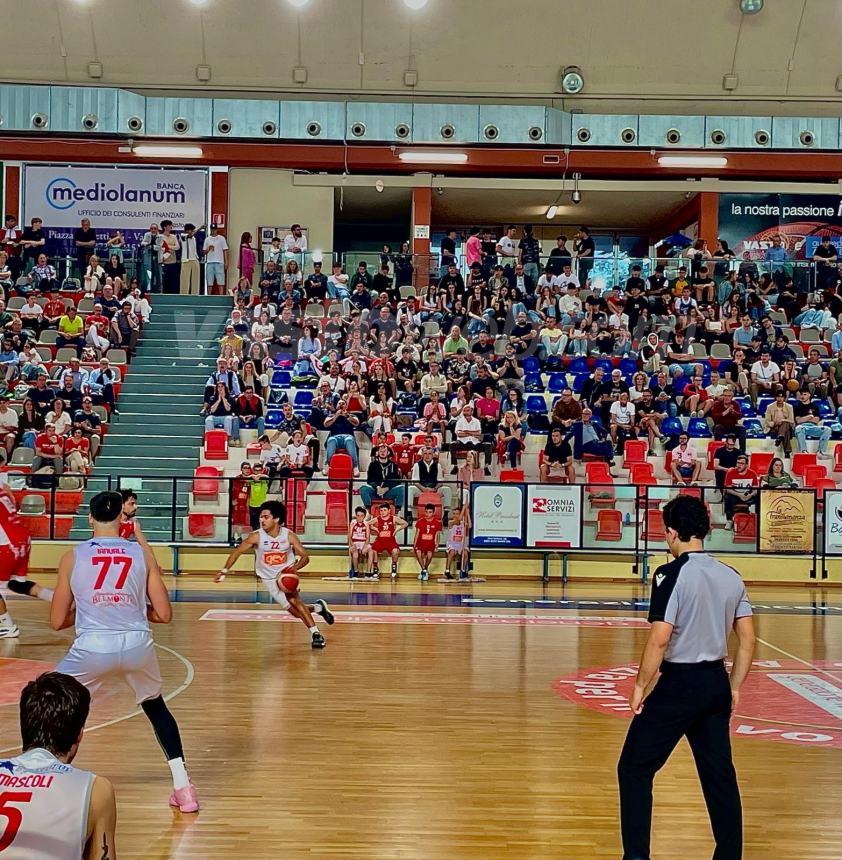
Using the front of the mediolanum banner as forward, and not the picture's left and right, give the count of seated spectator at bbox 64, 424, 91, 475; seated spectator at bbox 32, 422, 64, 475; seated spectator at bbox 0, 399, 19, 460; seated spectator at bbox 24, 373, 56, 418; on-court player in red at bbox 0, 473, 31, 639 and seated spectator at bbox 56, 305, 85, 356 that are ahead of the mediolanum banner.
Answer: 6

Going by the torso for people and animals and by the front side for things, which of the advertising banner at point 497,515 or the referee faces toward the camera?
the advertising banner

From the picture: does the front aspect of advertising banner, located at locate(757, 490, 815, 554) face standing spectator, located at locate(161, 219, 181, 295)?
no

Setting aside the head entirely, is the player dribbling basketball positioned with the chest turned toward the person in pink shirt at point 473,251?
no

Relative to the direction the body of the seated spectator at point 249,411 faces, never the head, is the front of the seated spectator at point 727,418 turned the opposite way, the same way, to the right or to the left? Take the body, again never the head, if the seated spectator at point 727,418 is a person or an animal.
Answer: the same way

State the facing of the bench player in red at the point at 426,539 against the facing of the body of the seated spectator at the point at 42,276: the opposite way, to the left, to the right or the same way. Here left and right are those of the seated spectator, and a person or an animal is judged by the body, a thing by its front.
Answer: the same way

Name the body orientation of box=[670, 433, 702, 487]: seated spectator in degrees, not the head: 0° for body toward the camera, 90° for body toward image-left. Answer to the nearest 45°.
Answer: approximately 0°

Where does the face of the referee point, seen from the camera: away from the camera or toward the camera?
away from the camera

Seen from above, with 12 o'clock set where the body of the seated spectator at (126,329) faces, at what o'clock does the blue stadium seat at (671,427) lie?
The blue stadium seat is roughly at 10 o'clock from the seated spectator.

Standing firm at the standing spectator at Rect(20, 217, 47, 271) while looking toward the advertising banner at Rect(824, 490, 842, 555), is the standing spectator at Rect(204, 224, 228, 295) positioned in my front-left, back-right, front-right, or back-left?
front-left

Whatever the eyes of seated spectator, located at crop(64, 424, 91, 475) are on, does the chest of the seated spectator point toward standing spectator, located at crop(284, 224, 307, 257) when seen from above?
no

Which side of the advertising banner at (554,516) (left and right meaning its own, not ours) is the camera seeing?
front

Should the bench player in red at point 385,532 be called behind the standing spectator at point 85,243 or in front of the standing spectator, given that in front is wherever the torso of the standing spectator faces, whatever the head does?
in front

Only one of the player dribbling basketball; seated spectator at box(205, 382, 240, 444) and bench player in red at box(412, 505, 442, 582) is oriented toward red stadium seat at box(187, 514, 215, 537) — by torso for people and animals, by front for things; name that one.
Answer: the seated spectator

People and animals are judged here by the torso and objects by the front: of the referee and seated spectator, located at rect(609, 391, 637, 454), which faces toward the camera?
the seated spectator

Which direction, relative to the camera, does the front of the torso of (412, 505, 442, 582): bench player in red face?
toward the camera

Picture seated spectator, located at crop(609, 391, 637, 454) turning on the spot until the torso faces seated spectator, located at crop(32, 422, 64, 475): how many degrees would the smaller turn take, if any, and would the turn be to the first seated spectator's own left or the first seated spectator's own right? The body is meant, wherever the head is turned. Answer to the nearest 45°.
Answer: approximately 90° to the first seated spectator's own right

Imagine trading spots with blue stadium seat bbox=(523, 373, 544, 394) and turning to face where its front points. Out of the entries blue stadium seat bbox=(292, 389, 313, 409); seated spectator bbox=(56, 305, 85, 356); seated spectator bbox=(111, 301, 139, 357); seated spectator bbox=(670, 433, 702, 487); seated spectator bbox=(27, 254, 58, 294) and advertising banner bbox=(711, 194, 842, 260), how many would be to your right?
4

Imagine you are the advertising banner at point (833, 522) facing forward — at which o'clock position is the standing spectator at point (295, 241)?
The standing spectator is roughly at 4 o'clock from the advertising banner.

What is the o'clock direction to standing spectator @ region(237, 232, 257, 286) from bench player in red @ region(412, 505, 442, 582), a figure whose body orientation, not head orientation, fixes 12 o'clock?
The standing spectator is roughly at 5 o'clock from the bench player in red.
